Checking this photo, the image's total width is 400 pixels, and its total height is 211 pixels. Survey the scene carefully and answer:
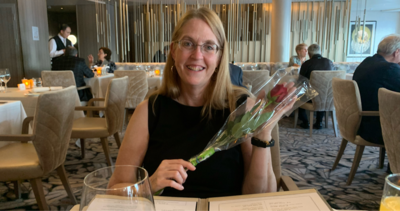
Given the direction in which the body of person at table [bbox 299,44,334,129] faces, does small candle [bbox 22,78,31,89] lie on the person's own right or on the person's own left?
on the person's own left

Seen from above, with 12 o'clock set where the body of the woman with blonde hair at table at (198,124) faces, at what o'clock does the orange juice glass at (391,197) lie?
The orange juice glass is roughly at 11 o'clock from the woman with blonde hair at table.

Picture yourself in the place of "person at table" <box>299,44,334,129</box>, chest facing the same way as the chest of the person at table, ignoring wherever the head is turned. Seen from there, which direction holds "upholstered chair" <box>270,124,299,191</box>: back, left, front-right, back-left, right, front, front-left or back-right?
back

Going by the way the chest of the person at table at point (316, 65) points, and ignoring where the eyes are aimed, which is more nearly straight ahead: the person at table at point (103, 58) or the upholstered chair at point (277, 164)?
the person at table

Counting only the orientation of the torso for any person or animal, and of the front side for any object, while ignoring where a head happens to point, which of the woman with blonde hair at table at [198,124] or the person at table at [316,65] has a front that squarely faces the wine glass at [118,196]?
the woman with blonde hair at table

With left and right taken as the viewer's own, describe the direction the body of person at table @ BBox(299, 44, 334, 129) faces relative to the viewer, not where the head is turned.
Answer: facing away from the viewer

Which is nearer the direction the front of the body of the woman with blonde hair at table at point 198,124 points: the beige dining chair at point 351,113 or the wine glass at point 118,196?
the wine glass

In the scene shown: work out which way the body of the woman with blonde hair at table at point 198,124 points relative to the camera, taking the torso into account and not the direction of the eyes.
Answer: toward the camera
